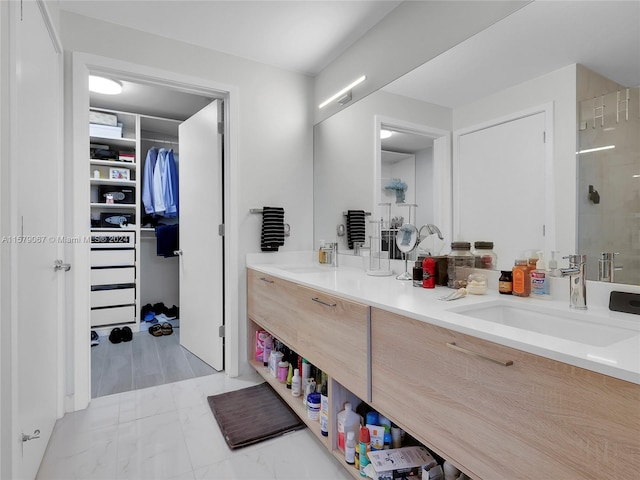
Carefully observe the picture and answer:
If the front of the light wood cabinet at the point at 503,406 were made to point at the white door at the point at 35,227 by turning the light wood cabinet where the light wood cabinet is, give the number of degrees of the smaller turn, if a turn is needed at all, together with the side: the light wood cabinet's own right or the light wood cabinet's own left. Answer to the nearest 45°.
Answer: approximately 45° to the light wood cabinet's own right

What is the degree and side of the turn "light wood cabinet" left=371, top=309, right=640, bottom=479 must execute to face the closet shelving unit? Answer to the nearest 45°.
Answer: approximately 45° to its right

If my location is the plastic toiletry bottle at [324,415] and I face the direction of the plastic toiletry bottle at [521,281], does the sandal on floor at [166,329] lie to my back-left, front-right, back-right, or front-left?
back-left

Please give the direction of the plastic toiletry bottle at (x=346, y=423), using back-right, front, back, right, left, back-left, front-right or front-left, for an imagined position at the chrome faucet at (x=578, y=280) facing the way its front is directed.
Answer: front-right

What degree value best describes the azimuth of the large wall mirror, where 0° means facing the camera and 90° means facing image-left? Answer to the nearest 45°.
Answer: approximately 45°

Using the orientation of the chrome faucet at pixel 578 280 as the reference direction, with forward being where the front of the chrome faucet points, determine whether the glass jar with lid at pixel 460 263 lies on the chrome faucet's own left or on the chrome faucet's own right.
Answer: on the chrome faucet's own right

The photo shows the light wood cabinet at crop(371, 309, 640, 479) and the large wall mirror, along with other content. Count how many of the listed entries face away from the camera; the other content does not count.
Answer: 0

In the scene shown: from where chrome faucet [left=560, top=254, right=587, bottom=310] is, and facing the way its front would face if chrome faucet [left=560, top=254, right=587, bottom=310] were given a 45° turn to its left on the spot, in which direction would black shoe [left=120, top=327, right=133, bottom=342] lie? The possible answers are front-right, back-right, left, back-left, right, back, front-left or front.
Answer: right

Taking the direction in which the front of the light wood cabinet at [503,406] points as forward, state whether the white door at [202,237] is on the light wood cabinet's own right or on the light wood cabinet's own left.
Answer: on the light wood cabinet's own right

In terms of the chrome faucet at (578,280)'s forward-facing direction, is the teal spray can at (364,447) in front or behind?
in front

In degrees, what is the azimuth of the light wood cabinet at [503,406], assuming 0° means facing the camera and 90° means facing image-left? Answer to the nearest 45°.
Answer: approximately 45°

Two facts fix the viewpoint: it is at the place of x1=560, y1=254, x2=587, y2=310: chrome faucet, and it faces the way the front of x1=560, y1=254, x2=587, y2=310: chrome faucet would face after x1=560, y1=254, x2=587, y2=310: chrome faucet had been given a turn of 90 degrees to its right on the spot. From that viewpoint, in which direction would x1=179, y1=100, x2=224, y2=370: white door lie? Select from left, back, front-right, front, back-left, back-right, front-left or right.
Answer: front-left
